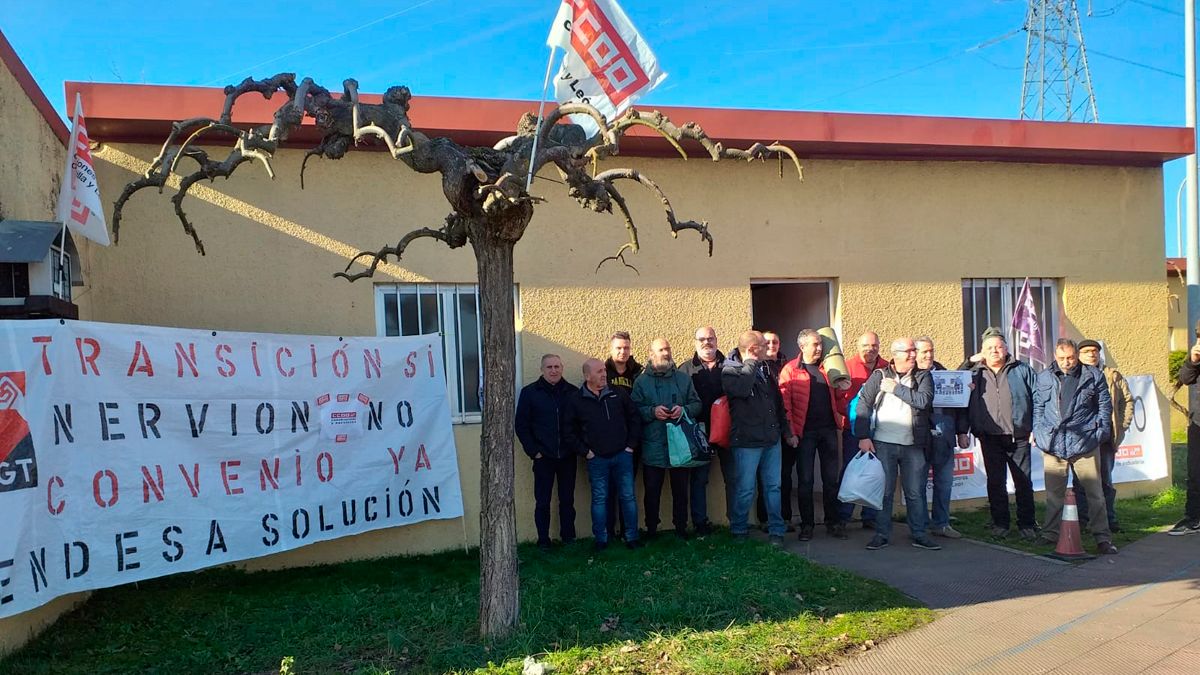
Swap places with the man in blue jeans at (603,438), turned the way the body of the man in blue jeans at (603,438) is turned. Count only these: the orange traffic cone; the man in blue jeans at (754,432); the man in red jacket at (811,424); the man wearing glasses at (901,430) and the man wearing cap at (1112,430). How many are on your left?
5

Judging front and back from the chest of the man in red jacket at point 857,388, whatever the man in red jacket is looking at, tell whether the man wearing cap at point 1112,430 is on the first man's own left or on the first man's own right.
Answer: on the first man's own left

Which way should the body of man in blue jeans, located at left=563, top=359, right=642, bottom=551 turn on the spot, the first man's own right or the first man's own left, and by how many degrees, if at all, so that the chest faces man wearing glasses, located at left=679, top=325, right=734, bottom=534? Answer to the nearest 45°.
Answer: approximately 135° to the first man's own left

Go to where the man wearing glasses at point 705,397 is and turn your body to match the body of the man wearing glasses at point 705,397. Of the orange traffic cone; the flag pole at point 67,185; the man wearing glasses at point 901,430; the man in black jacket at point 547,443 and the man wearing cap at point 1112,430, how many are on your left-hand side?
3

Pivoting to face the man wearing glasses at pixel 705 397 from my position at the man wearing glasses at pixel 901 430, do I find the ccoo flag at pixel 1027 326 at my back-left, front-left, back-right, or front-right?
back-right

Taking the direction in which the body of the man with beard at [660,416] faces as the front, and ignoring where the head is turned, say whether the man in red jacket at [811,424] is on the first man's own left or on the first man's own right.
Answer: on the first man's own left

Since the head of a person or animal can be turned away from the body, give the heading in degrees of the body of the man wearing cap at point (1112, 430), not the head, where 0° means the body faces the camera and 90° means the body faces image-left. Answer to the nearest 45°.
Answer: approximately 45°
